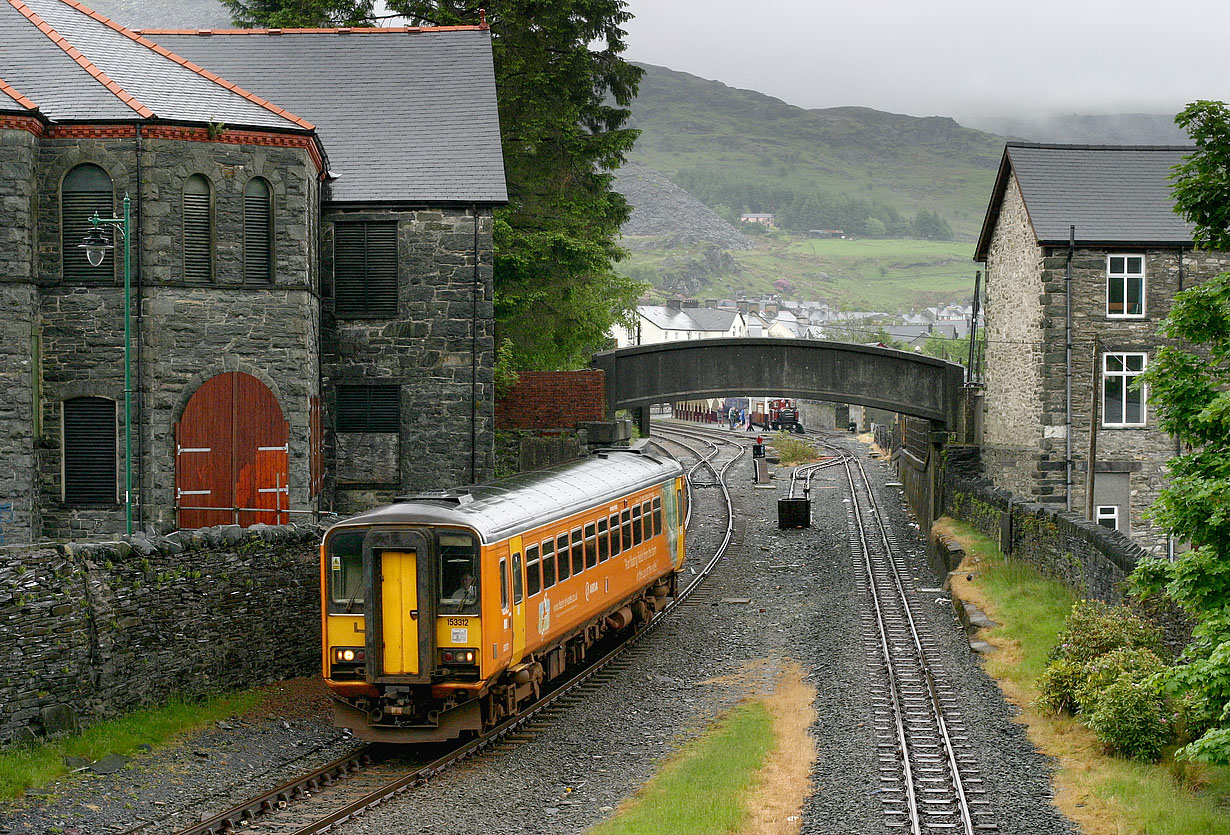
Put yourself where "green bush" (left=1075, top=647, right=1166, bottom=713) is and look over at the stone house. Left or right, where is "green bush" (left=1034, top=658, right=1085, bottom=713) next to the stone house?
left

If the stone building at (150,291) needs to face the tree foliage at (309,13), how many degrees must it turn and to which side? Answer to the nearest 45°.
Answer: approximately 180°

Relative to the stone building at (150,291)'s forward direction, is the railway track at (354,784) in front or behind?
in front

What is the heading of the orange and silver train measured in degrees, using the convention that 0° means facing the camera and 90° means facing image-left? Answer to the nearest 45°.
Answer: approximately 45°

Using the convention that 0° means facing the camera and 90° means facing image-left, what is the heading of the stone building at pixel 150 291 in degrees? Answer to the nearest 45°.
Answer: approximately 0°

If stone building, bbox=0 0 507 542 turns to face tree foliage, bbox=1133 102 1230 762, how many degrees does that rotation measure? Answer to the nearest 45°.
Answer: approximately 45° to its left

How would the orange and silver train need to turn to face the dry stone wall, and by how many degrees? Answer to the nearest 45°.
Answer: approximately 45° to its right

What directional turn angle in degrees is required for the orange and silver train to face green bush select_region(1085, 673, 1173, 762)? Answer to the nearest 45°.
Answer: approximately 135° to its left

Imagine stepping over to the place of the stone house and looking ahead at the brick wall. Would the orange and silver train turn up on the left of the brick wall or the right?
left

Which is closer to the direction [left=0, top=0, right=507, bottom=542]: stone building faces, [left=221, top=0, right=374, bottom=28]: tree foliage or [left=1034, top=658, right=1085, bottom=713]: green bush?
the green bush

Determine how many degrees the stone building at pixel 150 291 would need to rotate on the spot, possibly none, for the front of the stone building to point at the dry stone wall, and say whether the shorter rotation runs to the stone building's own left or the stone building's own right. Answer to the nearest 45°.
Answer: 0° — it already faces it

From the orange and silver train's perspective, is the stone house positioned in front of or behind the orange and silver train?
behind
